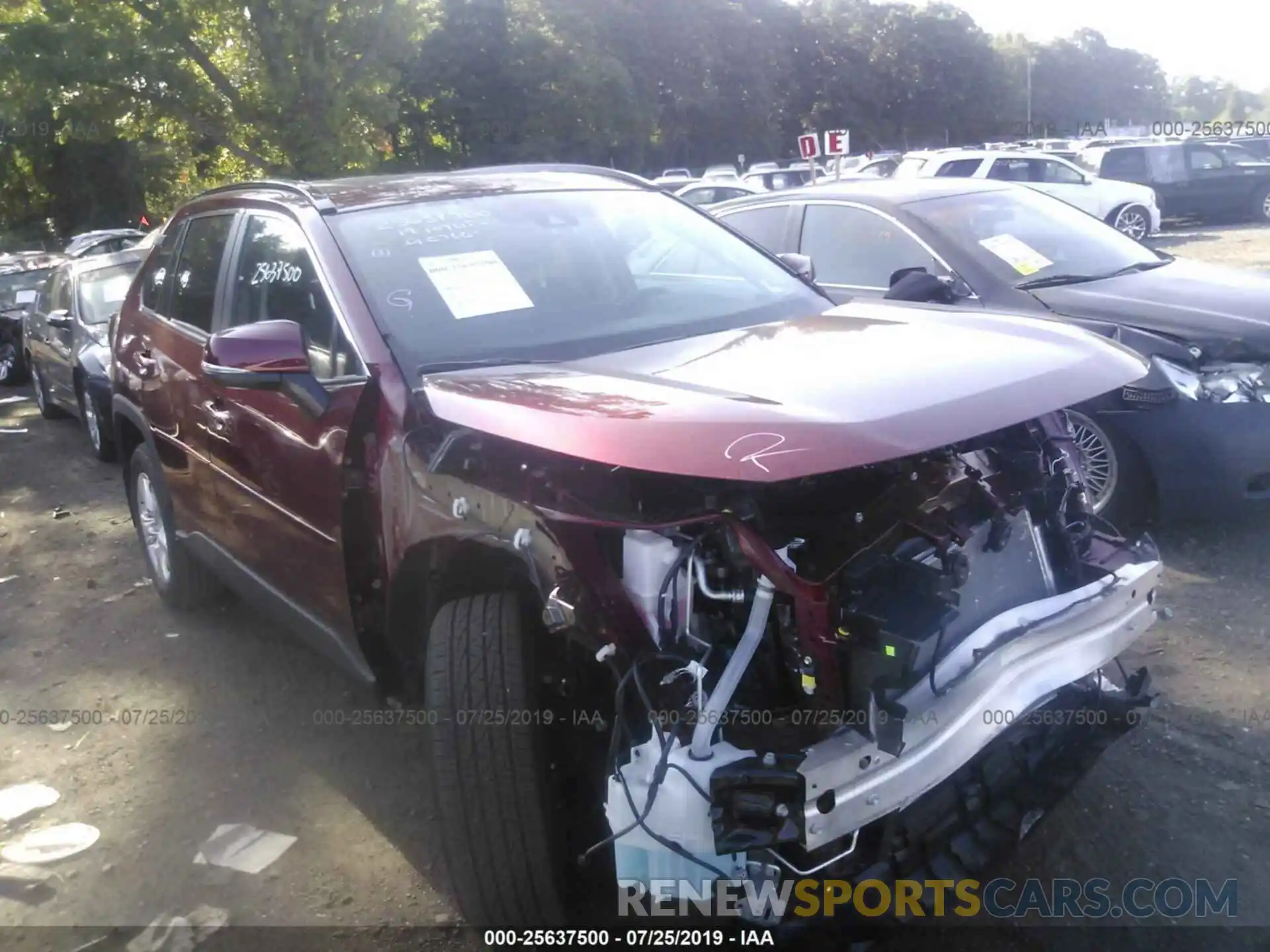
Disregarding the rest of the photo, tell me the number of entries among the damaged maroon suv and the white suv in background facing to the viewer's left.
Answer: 0

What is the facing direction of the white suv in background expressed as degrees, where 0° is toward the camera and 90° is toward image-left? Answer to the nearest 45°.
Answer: approximately 270°

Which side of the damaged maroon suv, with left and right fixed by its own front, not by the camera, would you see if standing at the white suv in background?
left

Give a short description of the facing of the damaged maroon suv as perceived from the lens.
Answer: facing the viewer and to the right of the viewer

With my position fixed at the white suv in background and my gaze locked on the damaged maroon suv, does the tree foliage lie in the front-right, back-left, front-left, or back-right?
back-right

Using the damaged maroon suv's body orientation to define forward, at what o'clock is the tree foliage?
The tree foliage is roughly at 7 o'clock from the damaged maroon suv.

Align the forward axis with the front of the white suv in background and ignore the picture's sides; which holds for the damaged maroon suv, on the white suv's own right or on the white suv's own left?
on the white suv's own right

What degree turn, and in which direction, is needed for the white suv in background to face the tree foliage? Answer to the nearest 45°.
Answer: approximately 135° to its left

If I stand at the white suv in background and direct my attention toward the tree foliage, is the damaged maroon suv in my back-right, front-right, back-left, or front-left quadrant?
back-left
